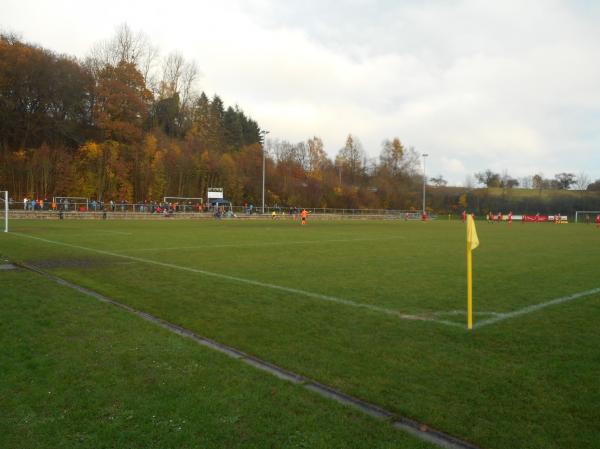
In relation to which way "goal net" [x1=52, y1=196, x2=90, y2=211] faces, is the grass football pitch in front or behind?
in front

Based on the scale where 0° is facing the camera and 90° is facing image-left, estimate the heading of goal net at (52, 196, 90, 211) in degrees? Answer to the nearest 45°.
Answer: approximately 0°
